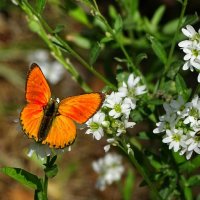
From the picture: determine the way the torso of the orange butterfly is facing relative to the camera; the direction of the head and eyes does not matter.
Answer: away from the camera

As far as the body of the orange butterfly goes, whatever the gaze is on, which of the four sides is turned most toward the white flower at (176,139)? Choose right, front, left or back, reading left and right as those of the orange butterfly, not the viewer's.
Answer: right

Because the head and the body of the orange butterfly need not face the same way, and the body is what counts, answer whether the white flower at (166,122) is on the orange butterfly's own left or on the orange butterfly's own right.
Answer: on the orange butterfly's own right
